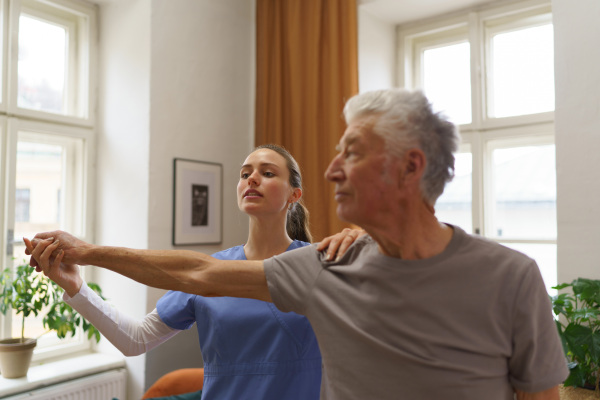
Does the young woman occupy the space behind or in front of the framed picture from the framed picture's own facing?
in front

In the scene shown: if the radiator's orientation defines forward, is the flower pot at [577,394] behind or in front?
in front

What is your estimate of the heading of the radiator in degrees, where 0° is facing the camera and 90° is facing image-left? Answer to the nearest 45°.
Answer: approximately 315°

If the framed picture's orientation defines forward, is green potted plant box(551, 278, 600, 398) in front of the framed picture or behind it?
in front

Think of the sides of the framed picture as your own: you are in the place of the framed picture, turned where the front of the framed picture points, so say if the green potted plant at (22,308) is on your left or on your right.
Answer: on your right

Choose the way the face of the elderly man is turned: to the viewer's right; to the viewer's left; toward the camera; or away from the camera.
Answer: to the viewer's left

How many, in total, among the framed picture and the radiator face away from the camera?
0

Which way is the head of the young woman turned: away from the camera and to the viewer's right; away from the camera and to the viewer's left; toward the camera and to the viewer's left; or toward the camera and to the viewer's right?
toward the camera and to the viewer's left
